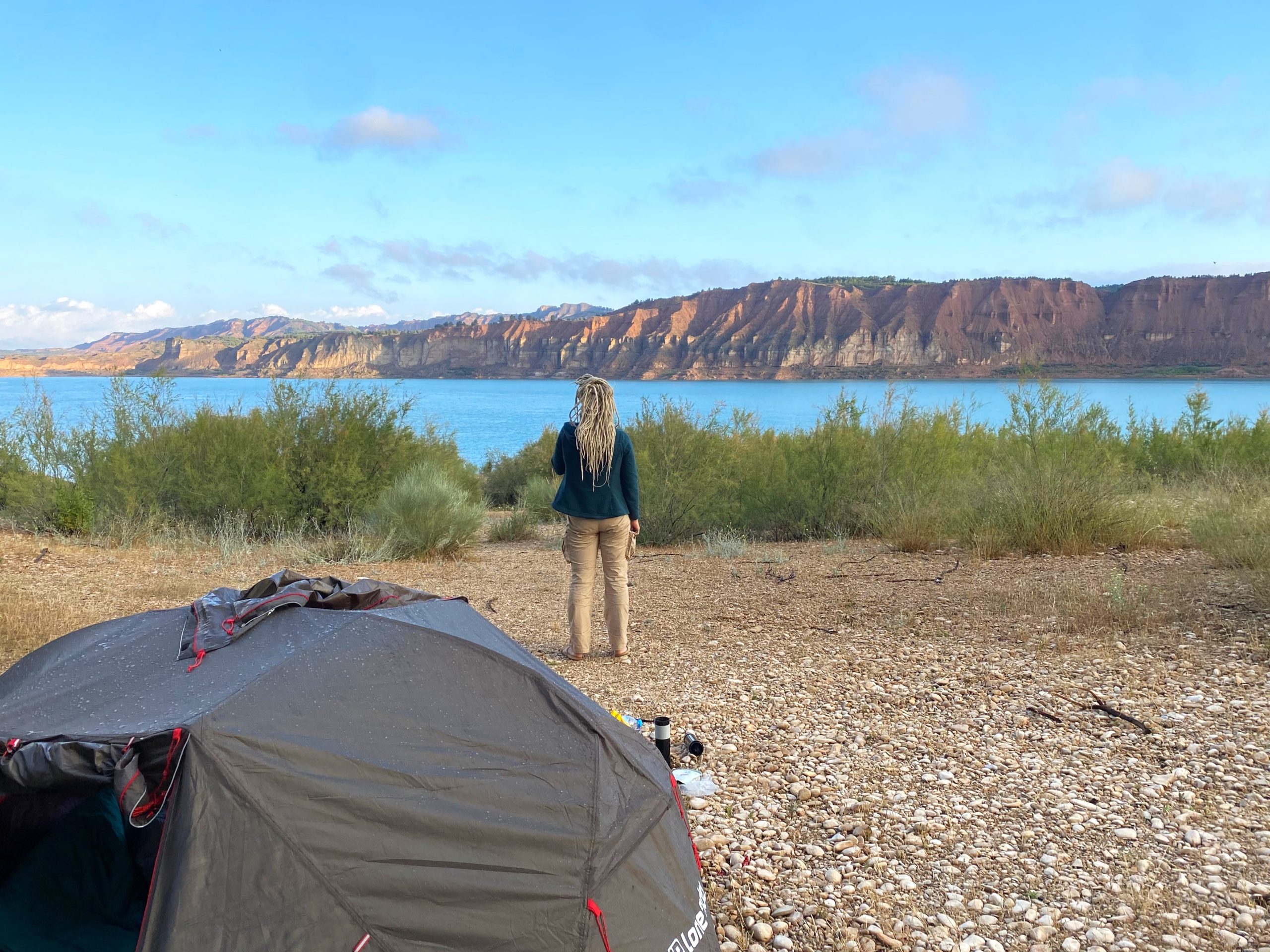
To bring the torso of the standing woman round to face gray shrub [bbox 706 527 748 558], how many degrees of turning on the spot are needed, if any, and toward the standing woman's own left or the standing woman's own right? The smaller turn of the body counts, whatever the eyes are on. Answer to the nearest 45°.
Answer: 0° — they already face it

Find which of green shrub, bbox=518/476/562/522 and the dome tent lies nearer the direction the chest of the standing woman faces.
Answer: the green shrub

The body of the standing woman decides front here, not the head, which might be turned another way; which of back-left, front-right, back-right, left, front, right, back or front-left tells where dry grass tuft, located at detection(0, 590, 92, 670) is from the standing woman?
left

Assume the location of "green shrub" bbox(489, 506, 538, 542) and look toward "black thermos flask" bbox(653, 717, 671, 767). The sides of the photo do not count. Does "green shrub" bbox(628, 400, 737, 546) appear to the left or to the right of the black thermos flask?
left

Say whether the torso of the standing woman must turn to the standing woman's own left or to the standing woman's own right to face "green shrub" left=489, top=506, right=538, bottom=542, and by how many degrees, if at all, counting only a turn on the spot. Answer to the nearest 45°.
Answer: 0° — they already face it

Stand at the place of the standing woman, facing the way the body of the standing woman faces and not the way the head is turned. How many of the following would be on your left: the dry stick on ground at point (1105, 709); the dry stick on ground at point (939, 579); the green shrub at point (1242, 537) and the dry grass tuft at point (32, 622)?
1

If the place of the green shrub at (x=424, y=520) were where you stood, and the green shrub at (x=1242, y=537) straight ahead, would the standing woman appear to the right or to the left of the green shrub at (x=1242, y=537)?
right

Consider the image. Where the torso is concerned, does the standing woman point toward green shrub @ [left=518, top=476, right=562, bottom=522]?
yes

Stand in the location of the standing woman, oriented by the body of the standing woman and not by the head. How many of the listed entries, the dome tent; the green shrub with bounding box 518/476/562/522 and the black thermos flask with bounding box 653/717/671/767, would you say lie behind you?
2

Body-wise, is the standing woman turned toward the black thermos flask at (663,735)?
no

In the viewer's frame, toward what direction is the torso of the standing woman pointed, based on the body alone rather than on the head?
away from the camera

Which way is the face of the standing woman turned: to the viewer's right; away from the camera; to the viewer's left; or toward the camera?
away from the camera

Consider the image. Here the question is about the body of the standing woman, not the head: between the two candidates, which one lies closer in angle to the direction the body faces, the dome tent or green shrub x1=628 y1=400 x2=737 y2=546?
the green shrub

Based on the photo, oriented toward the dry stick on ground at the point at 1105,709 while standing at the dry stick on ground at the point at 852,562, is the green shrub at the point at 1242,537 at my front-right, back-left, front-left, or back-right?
front-left

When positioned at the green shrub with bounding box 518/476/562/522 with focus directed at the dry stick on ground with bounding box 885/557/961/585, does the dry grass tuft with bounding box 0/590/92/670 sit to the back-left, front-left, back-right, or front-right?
front-right

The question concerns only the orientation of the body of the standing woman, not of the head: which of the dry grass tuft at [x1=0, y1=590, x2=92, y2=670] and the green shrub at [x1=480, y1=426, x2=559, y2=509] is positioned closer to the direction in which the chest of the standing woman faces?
the green shrub

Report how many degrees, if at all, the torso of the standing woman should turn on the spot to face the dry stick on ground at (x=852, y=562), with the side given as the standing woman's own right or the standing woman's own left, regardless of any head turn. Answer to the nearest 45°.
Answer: approximately 45° to the standing woman's own right

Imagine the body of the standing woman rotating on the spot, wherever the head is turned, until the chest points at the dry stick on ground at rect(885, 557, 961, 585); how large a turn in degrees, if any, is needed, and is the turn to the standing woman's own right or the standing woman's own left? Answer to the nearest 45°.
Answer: approximately 45° to the standing woman's own right

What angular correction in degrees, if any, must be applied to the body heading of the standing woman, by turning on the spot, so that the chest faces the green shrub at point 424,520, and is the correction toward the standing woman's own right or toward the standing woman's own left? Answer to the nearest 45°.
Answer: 0° — they already face it
